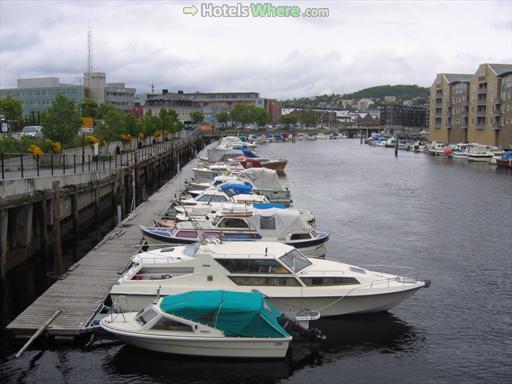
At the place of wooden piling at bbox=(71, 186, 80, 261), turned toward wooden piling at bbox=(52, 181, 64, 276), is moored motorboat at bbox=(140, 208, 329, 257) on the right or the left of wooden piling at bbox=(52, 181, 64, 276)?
left

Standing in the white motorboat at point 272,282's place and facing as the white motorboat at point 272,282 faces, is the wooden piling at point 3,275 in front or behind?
behind

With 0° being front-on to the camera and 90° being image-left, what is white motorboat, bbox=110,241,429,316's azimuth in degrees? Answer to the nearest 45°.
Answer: approximately 270°

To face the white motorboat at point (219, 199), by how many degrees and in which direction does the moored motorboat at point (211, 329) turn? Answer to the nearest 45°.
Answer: approximately 90° to its right

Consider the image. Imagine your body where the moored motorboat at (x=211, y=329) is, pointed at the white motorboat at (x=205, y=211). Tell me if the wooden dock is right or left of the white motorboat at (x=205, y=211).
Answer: left
